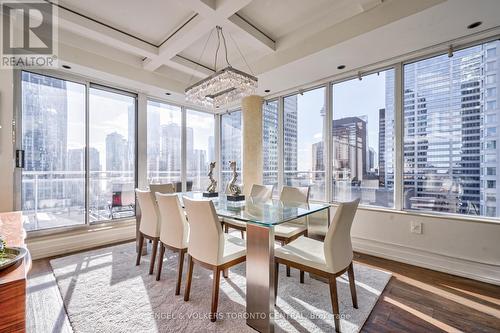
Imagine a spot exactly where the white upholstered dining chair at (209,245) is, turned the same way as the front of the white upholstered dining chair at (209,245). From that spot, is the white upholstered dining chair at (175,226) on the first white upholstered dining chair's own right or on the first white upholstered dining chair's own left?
on the first white upholstered dining chair's own left

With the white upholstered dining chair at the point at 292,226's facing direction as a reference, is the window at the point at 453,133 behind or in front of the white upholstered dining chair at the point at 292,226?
behind

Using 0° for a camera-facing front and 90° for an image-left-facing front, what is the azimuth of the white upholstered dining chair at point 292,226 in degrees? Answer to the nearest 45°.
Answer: approximately 45°

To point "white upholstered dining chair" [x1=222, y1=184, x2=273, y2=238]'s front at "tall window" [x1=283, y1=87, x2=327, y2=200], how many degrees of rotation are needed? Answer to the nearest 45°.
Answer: approximately 180°

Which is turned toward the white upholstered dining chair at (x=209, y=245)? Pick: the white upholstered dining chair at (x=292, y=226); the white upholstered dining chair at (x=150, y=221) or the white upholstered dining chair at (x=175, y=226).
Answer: the white upholstered dining chair at (x=292, y=226)

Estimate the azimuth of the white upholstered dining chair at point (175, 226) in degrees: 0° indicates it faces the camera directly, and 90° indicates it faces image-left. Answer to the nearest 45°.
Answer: approximately 225°

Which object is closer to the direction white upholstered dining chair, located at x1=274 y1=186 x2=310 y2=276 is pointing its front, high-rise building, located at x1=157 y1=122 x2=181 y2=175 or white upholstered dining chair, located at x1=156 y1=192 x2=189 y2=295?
the white upholstered dining chair

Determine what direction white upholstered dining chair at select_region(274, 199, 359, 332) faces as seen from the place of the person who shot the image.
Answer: facing away from the viewer and to the left of the viewer

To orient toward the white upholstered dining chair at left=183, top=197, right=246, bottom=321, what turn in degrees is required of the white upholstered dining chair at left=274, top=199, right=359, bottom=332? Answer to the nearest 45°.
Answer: approximately 45° to its left

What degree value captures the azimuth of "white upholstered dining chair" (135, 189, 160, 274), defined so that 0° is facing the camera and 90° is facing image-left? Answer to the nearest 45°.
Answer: approximately 225°
